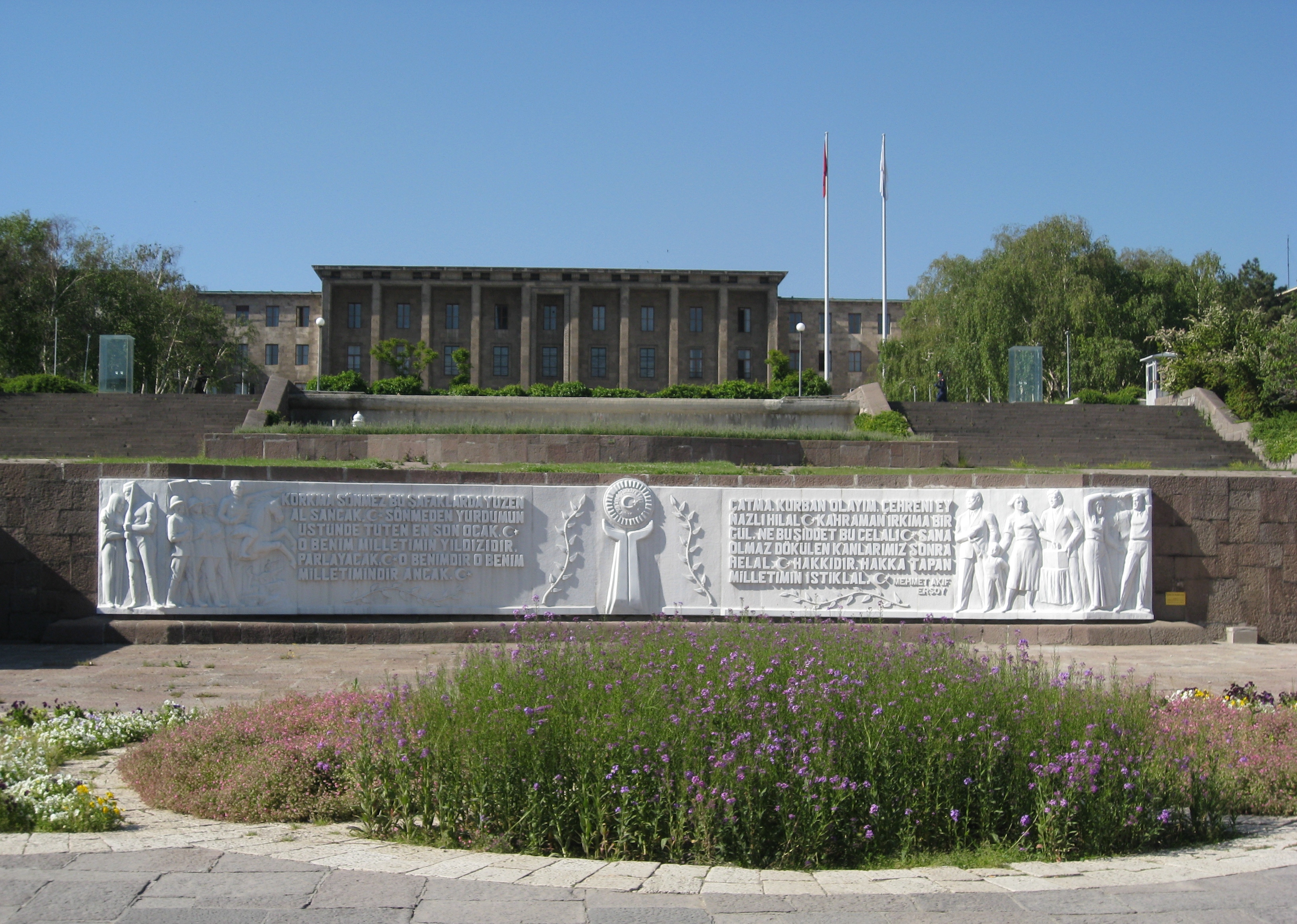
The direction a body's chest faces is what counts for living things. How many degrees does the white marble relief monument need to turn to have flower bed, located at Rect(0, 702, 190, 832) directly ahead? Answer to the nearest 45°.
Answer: approximately 45° to its right

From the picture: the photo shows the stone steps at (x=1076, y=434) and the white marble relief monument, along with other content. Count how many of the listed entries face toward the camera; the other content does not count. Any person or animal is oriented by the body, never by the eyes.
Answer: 2

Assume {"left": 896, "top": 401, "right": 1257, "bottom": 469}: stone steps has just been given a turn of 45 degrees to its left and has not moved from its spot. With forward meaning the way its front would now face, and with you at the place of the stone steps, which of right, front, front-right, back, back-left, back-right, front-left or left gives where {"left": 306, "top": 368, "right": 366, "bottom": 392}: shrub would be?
back-right

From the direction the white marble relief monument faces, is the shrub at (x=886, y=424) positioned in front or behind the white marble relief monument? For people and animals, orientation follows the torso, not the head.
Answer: behind

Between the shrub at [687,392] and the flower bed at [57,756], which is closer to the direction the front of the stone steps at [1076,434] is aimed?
the flower bed

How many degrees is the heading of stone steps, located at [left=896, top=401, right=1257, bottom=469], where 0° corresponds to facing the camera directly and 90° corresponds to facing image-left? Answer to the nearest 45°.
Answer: approximately 0°

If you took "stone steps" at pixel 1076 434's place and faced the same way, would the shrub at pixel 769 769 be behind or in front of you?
in front

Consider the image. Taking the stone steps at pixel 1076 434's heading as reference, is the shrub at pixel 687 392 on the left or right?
on its right

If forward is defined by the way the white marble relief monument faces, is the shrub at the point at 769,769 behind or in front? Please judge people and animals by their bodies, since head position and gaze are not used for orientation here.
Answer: in front

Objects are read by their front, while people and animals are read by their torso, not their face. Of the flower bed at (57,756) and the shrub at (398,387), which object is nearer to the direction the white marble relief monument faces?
the flower bed

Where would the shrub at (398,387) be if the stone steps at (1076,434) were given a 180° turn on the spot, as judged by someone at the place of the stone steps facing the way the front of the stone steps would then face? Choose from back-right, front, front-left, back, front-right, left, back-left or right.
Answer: left

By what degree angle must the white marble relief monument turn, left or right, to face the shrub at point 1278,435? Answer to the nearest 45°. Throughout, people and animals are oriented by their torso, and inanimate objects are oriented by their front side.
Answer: approximately 135° to its left

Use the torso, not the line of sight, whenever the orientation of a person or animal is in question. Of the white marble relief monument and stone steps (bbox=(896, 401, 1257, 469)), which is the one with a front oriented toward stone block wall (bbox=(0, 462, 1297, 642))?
the stone steps
